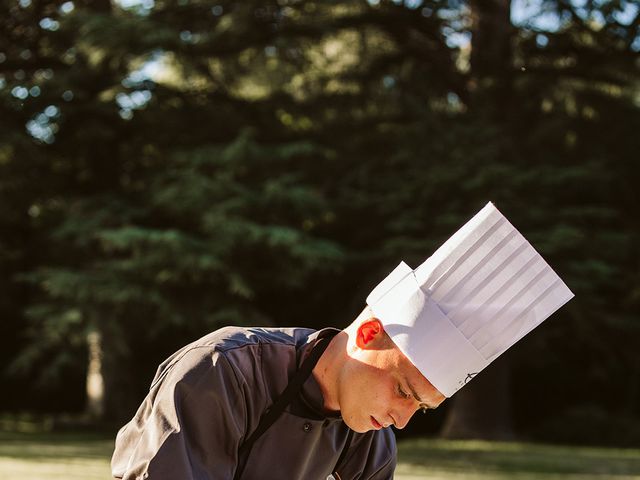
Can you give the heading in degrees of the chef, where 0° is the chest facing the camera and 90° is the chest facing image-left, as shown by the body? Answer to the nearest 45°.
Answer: approximately 315°
